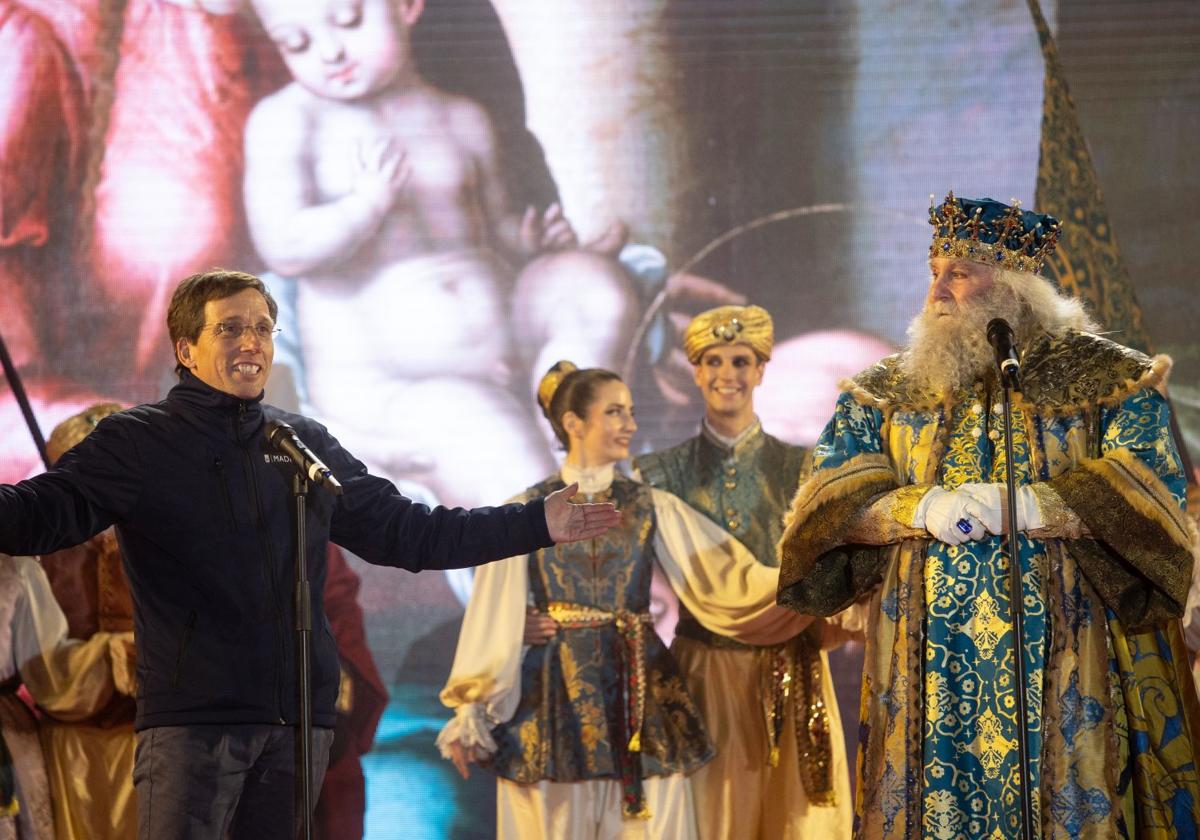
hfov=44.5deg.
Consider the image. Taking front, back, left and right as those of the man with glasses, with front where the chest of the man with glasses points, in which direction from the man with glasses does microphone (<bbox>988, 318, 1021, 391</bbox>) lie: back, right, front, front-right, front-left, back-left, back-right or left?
front-left

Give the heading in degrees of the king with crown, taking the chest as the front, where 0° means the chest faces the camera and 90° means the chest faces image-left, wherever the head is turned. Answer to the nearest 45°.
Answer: approximately 45°

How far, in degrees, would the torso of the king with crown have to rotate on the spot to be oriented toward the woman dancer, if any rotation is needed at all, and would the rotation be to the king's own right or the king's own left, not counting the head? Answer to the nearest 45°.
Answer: approximately 90° to the king's own right

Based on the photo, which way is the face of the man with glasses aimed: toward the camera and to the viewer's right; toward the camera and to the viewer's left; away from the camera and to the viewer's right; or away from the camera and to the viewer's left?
toward the camera and to the viewer's right

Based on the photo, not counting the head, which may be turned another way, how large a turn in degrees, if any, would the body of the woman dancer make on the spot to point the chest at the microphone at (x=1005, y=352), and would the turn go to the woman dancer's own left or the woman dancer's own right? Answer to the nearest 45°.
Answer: approximately 45° to the woman dancer's own left

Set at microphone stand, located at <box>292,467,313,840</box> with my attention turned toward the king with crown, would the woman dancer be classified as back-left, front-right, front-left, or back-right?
front-left

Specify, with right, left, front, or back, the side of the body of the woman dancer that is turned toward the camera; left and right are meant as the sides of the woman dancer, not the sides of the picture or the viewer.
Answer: front

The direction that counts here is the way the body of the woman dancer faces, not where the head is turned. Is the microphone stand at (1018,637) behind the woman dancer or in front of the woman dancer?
in front

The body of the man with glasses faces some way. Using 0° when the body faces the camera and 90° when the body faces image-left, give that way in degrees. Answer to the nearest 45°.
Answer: approximately 315°

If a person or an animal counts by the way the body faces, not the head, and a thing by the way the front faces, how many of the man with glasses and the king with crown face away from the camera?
0

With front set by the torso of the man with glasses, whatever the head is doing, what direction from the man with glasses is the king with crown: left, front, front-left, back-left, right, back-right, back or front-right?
front-left

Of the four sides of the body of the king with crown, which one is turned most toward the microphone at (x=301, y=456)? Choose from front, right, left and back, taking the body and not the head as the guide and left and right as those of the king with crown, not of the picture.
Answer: right

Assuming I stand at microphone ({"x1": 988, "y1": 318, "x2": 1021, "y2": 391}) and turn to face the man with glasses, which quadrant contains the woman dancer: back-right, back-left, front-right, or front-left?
front-right

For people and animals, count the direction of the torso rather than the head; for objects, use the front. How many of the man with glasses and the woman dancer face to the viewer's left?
0

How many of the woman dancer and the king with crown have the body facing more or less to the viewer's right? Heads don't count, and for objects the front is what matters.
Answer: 0
